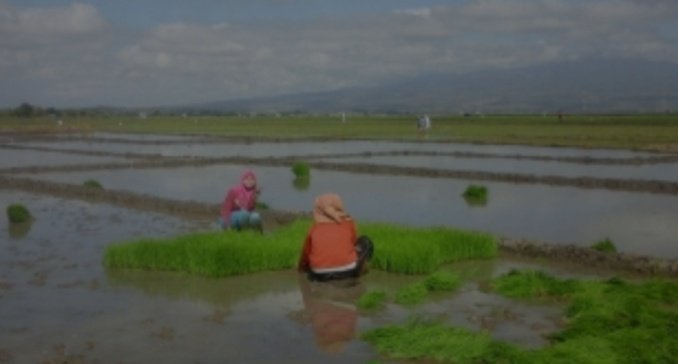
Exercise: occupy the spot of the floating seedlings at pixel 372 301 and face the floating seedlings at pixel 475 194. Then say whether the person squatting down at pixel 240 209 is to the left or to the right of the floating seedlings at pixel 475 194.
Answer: left

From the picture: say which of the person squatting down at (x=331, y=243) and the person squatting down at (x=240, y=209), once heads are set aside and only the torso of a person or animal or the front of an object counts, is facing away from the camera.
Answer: the person squatting down at (x=331, y=243)

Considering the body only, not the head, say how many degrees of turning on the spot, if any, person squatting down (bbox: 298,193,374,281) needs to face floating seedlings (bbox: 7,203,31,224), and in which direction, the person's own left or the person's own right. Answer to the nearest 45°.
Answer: approximately 45° to the person's own left

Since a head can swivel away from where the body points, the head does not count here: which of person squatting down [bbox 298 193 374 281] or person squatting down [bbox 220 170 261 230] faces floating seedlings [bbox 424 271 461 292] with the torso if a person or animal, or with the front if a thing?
person squatting down [bbox 220 170 261 230]

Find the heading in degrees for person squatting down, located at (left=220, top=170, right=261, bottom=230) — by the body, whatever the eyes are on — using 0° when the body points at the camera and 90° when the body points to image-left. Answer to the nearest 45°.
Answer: approximately 315°

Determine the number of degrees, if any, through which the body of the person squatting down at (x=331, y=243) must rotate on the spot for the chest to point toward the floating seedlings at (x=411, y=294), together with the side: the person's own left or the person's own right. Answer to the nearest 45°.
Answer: approximately 135° to the person's own right

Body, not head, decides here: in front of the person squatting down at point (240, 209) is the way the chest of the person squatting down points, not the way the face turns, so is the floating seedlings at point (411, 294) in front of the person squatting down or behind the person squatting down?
in front

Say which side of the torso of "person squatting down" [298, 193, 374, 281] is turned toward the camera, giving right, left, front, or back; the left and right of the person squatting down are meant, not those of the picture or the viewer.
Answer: back

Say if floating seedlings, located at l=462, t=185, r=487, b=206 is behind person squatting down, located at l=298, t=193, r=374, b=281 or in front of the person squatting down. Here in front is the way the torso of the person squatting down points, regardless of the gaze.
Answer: in front

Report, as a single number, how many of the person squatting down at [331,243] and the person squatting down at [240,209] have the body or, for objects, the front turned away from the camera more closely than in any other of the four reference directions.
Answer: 1

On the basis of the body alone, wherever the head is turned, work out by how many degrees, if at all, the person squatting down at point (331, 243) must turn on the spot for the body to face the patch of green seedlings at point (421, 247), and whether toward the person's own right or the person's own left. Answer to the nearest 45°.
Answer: approximately 45° to the person's own right

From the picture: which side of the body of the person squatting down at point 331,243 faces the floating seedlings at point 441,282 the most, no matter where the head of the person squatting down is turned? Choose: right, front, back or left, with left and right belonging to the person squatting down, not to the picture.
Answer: right

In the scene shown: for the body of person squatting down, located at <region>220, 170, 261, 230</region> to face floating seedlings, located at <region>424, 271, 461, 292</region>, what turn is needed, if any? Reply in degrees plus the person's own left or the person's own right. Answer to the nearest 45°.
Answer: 0° — they already face it
